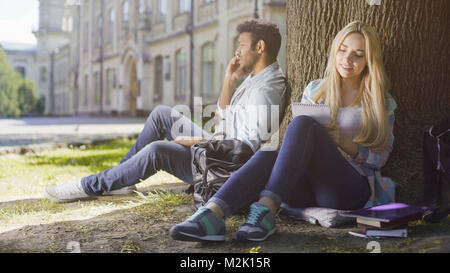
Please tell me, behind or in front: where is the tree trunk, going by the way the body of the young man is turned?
behind

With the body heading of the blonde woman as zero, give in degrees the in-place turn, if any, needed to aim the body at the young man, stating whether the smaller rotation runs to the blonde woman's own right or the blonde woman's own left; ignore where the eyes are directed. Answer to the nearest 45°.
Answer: approximately 90° to the blonde woman's own right

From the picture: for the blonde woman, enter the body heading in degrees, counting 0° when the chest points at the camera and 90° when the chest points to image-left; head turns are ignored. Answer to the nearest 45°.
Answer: approximately 45°

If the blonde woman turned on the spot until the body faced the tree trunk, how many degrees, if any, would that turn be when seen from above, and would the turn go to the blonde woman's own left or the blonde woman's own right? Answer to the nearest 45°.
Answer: approximately 180°

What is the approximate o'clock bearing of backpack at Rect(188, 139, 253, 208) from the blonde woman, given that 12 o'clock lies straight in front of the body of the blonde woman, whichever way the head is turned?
The backpack is roughly at 2 o'clock from the blonde woman.

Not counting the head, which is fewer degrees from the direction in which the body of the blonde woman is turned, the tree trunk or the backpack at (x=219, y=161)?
the backpack

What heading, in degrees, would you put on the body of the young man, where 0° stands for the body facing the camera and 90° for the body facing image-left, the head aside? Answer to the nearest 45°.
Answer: approximately 90°

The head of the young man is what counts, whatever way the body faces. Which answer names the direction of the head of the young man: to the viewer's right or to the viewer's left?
to the viewer's left

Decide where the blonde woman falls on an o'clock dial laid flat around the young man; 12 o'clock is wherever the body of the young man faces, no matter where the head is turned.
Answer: The blonde woman is roughly at 8 o'clock from the young man.
